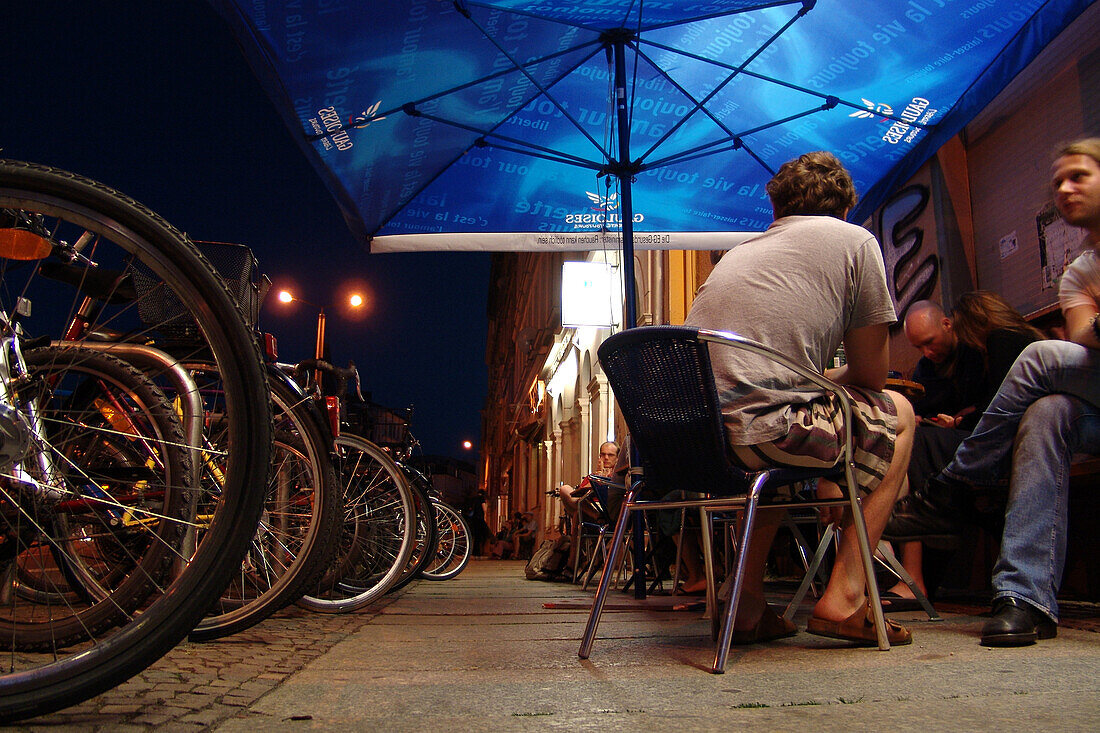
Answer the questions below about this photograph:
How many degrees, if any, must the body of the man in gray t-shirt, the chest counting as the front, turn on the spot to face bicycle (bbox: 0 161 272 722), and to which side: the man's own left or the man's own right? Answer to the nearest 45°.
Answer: approximately 180°

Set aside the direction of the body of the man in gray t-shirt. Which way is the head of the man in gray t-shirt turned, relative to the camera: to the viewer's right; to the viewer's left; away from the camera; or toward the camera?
away from the camera

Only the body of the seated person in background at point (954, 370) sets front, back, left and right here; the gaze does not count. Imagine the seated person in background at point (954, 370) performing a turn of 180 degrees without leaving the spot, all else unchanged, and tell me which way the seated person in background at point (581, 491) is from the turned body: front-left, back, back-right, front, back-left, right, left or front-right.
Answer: left

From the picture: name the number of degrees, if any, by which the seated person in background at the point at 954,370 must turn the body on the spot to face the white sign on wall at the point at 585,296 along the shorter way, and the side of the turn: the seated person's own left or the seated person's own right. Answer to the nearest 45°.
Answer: approximately 90° to the seated person's own right

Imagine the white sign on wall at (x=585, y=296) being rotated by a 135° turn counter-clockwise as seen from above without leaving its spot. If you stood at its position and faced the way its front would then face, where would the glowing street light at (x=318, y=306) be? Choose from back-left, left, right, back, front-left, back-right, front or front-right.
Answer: left

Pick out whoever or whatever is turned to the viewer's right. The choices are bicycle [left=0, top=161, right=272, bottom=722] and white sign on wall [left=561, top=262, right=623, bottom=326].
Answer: the bicycle

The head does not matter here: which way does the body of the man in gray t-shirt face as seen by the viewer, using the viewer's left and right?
facing away from the viewer and to the right of the viewer

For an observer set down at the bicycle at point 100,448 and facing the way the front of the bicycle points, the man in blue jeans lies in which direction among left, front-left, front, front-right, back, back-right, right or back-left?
front

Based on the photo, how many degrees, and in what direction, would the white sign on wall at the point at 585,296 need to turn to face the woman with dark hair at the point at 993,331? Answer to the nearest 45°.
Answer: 0° — it already faces them

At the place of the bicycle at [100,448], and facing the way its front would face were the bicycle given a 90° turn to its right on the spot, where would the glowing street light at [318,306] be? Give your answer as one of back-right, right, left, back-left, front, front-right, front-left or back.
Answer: back

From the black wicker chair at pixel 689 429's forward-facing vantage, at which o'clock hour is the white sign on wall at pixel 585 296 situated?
The white sign on wall is roughly at 10 o'clock from the black wicker chair.

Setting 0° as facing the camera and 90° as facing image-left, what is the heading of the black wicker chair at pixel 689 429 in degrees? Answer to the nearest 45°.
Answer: approximately 225°

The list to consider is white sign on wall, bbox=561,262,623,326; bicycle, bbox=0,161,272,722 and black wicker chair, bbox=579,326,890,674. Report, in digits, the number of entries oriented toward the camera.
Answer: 1

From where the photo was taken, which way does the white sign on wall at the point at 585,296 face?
toward the camera

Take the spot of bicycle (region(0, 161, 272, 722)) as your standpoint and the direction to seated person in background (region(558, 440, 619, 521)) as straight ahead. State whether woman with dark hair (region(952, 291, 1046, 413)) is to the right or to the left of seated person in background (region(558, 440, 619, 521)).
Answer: right

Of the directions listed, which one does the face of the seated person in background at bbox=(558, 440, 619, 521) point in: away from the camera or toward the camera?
toward the camera
